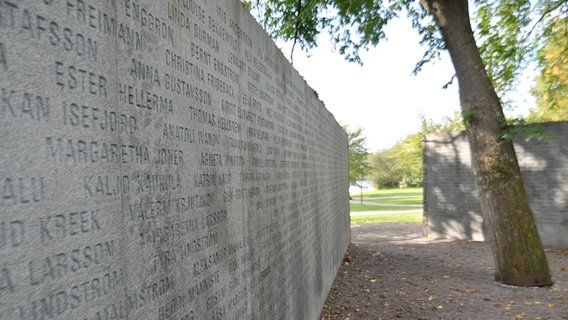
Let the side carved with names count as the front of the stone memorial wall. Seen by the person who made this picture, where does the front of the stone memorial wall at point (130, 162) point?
facing the viewer and to the right of the viewer

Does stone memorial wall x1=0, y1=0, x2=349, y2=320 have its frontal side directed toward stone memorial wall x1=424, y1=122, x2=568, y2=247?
no

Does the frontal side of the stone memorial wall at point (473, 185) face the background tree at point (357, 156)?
no

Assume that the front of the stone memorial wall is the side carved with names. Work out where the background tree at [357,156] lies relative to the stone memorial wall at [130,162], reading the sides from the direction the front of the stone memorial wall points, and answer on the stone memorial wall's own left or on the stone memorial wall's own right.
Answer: on the stone memorial wall's own left

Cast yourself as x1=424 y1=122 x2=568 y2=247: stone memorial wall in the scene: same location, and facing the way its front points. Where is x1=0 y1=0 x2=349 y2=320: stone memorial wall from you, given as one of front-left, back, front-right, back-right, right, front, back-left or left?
front

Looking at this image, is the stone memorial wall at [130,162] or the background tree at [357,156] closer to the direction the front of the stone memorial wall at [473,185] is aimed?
the stone memorial wall

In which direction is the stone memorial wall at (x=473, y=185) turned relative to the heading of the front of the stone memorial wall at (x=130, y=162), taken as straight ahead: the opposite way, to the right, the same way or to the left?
to the right

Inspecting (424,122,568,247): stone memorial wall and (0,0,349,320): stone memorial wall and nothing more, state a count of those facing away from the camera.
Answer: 0

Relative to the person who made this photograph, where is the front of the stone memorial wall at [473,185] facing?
facing the viewer

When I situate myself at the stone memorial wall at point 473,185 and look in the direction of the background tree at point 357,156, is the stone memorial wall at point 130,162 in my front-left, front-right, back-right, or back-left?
back-left
